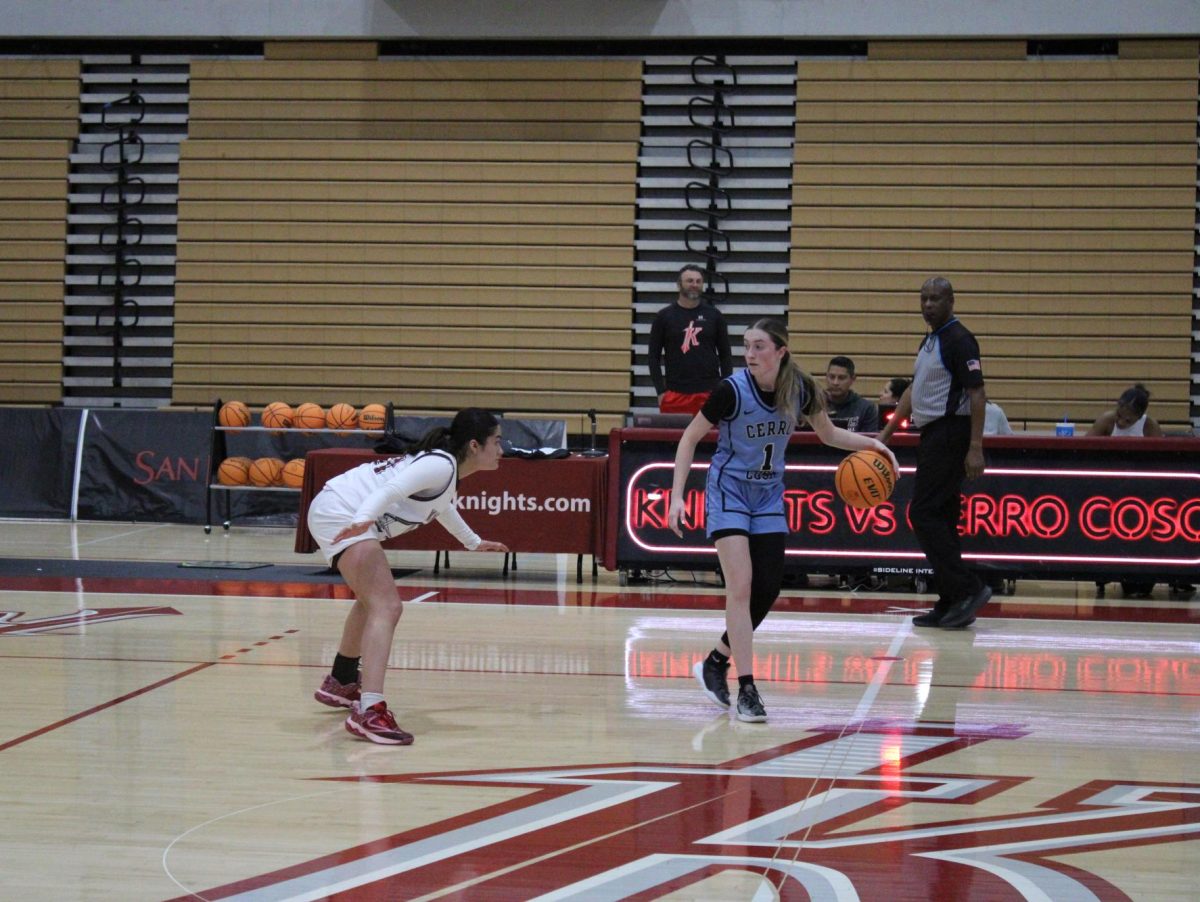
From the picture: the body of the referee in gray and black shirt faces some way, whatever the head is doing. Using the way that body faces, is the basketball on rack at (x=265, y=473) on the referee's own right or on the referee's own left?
on the referee's own right

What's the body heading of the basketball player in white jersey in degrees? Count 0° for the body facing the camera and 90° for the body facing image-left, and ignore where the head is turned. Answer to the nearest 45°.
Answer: approximately 270°

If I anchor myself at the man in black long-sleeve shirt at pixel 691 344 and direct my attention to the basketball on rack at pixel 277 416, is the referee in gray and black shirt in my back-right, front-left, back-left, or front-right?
back-left

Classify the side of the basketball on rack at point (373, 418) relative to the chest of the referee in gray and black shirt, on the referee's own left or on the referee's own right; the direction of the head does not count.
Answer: on the referee's own right

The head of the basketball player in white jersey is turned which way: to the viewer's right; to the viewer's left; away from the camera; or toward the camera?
to the viewer's right

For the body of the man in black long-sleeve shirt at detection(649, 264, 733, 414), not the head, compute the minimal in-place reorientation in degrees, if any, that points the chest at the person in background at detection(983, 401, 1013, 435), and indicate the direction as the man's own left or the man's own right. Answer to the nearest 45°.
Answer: approximately 90° to the man's own left

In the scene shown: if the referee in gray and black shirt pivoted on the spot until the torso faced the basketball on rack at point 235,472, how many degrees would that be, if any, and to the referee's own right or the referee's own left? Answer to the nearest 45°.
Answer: approximately 90° to the referee's own right

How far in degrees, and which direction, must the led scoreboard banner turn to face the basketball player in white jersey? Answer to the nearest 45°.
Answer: approximately 45° to its right

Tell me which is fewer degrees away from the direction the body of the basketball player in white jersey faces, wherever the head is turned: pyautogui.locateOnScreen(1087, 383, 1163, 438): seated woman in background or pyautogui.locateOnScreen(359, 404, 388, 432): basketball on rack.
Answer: the seated woman in background

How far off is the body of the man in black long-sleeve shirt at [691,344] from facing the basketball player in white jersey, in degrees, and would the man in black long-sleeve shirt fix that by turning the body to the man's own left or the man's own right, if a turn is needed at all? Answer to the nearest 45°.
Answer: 0° — they already face them

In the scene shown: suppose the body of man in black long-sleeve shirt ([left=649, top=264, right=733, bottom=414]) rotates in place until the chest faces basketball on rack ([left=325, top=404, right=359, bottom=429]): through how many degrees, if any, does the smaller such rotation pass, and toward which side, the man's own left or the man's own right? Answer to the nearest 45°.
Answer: approximately 135° to the man's own right

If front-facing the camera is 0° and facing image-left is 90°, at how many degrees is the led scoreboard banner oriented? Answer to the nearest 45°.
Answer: approximately 0°
